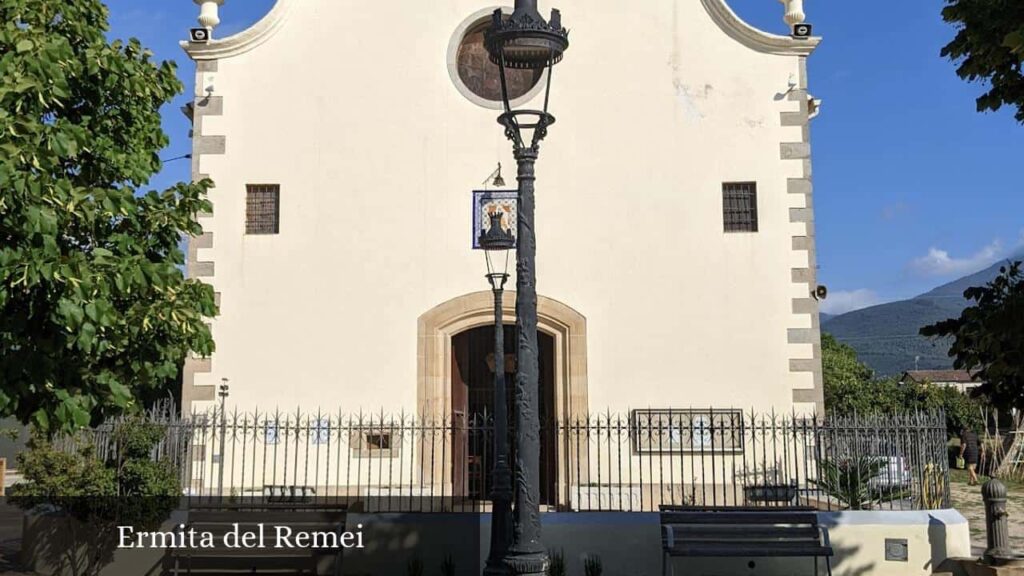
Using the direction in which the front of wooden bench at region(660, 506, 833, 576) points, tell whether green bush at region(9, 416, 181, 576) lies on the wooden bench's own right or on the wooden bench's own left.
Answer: on the wooden bench's own right

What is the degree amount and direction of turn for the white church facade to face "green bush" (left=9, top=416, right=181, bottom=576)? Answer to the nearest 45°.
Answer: approximately 45° to its right

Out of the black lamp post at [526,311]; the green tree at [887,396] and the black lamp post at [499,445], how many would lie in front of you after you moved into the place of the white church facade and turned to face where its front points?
2

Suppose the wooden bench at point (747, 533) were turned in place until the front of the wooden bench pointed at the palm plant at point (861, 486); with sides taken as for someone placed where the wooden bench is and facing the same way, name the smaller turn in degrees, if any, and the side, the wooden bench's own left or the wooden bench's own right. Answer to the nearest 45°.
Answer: approximately 135° to the wooden bench's own left

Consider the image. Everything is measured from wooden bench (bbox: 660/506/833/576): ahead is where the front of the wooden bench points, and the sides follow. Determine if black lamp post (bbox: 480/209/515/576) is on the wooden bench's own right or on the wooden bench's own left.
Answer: on the wooden bench's own right

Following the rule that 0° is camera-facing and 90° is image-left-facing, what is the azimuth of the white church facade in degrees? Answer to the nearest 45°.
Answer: approximately 0°

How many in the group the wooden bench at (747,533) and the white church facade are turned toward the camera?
2

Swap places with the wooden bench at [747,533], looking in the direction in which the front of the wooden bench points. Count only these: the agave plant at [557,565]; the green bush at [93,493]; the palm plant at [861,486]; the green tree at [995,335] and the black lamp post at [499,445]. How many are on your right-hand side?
3

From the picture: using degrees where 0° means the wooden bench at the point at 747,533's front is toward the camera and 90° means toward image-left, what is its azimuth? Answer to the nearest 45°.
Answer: approximately 0°
